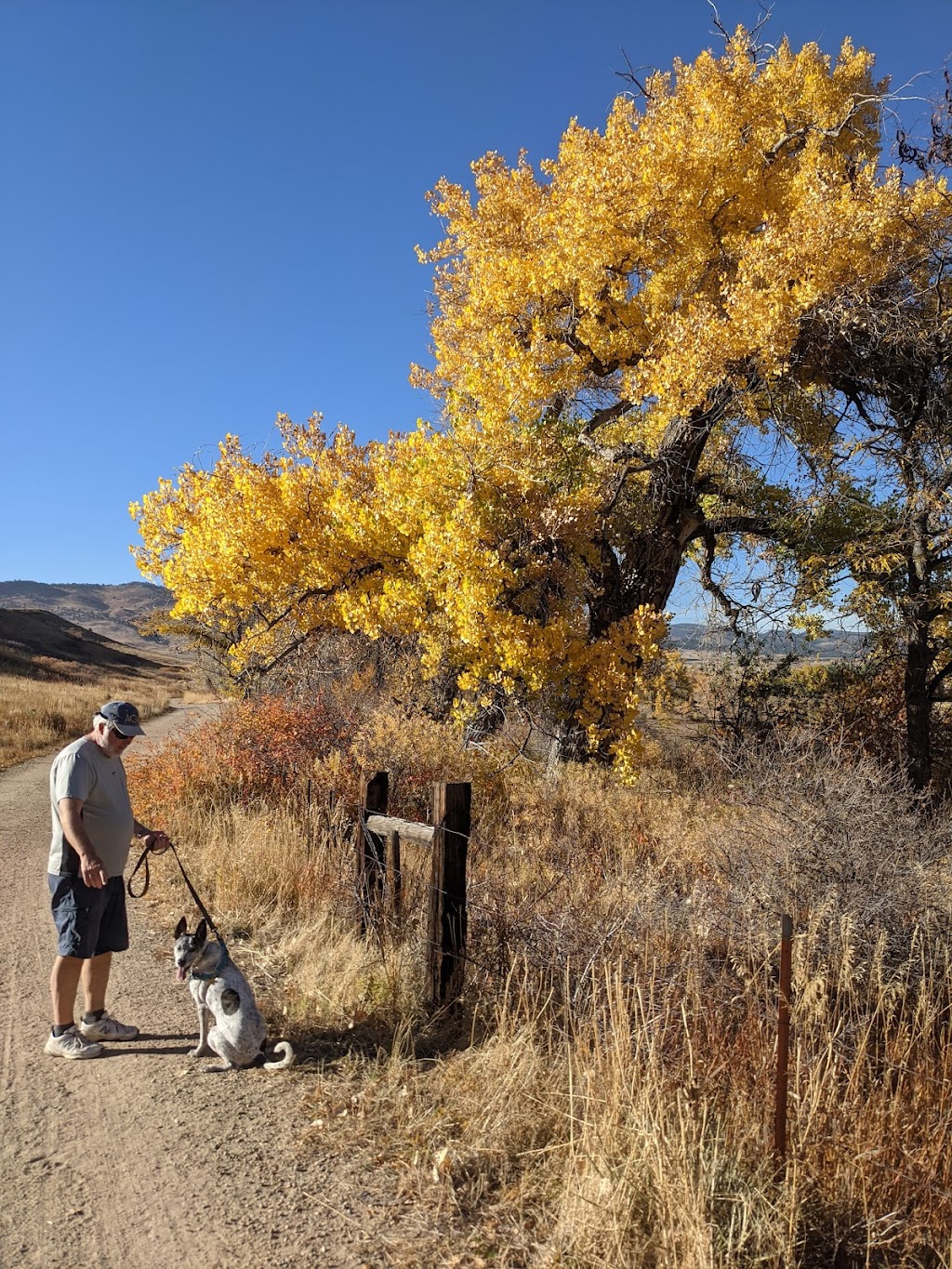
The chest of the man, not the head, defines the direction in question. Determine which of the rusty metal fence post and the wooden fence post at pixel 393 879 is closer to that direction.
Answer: the rusty metal fence post

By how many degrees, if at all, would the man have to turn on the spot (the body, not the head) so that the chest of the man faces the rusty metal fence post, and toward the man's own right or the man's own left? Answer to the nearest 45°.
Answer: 0° — they already face it

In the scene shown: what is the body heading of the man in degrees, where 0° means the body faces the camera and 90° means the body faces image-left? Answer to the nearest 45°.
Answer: approximately 315°

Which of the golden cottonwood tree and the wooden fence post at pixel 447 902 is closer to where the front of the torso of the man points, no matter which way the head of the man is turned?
the wooden fence post

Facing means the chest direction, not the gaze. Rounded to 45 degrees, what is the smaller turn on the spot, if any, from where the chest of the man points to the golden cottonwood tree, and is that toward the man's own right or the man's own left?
approximately 90° to the man's own left
